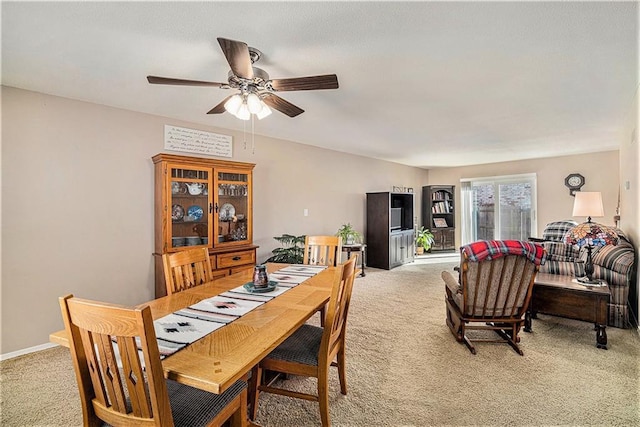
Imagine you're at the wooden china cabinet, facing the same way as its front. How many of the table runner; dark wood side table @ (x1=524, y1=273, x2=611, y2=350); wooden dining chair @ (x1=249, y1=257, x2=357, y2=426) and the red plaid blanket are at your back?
0

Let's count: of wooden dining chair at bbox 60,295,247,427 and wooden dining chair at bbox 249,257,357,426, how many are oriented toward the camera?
0

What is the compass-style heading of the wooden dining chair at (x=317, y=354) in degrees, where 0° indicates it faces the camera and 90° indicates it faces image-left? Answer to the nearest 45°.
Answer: approximately 90°

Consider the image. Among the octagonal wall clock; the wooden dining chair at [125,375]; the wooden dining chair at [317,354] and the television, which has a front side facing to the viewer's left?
the wooden dining chair at [317,354]

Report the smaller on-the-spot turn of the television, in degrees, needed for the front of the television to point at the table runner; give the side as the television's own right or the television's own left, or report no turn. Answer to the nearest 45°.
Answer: approximately 45° to the television's own right

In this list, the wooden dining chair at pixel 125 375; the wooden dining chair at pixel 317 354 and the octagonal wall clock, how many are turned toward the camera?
1

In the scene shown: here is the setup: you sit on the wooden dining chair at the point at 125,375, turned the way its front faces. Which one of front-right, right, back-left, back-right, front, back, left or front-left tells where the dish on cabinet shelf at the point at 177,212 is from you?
front-left

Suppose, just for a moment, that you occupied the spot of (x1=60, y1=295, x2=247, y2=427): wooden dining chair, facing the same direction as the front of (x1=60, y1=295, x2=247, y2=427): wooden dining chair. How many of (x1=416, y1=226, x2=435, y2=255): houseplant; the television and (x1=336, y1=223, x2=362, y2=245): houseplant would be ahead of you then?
3

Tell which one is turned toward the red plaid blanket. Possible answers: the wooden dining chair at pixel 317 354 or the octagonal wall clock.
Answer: the octagonal wall clock

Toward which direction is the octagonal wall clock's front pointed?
toward the camera

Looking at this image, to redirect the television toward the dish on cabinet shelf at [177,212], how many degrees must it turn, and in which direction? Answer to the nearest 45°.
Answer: approximately 90° to its right

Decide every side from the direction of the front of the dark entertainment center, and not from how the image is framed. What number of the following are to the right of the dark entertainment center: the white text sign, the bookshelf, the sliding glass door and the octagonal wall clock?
1

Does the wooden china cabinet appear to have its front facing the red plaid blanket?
yes

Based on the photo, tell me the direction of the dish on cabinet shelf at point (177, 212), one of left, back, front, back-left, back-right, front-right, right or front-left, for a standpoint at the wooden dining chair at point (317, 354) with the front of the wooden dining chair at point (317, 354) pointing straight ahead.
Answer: front-right

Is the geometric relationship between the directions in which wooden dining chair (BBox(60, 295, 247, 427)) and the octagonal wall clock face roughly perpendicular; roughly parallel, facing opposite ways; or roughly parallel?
roughly parallel, facing opposite ways

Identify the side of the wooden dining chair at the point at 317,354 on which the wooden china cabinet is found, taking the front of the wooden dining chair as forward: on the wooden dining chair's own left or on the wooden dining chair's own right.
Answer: on the wooden dining chair's own right

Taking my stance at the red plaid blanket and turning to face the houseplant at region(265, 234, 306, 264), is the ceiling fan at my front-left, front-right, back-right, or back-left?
front-left
